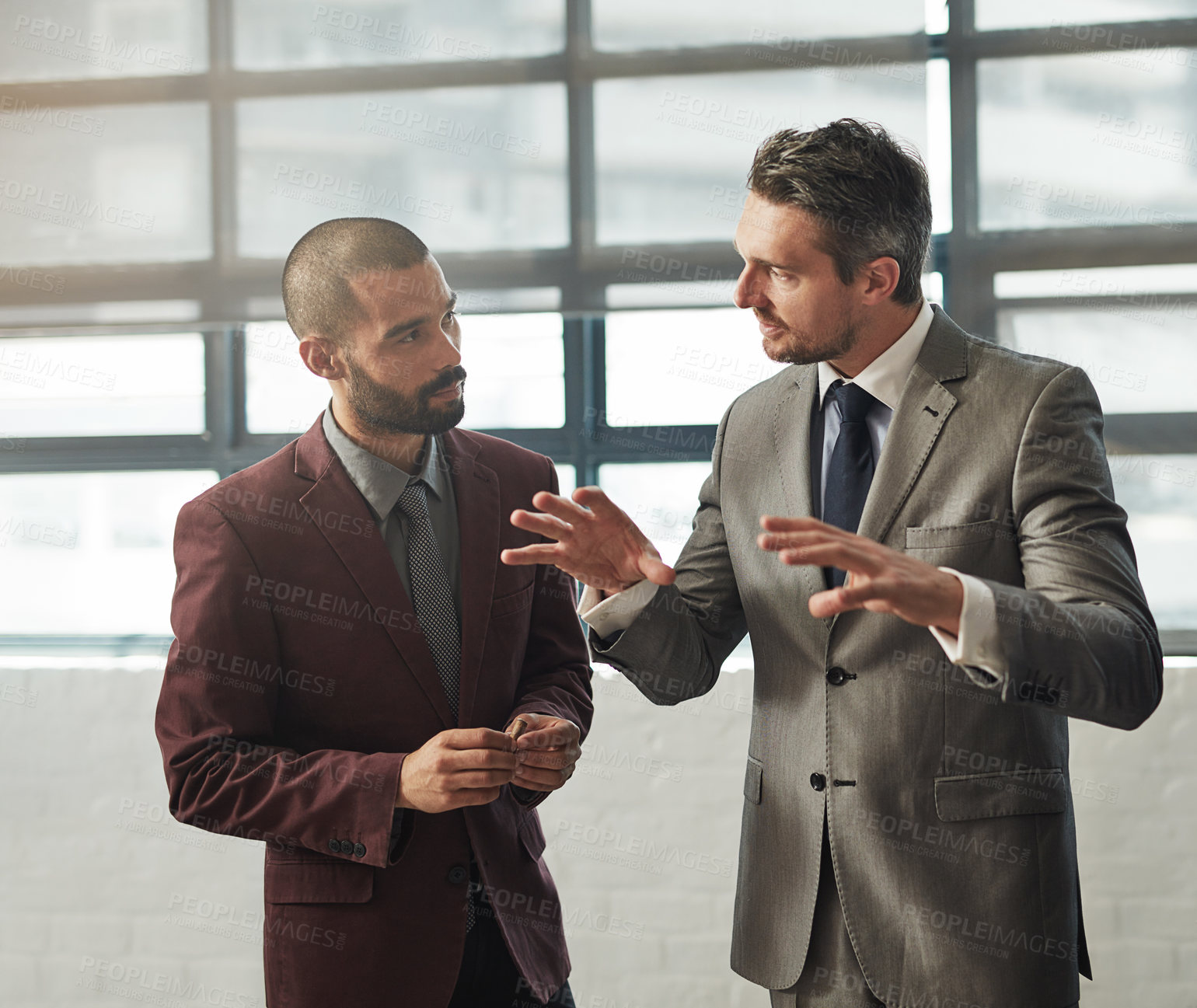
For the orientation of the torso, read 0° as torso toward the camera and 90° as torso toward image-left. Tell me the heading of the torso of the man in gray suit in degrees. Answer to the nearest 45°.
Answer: approximately 45°

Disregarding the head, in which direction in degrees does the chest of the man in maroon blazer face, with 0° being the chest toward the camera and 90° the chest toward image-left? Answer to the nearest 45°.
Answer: approximately 315°

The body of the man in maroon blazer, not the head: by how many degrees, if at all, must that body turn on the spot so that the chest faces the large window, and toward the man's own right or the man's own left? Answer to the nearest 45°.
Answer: approximately 135° to the man's own left
